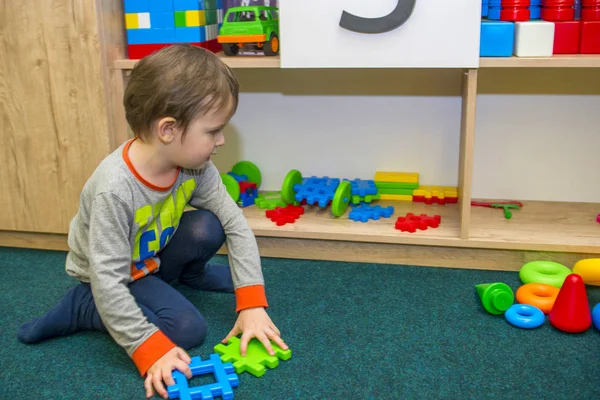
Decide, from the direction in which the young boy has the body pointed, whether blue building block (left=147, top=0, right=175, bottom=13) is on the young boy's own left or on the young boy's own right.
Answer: on the young boy's own left

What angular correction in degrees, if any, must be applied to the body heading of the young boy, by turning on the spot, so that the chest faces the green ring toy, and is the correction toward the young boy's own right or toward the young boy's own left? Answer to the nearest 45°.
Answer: approximately 45° to the young boy's own left

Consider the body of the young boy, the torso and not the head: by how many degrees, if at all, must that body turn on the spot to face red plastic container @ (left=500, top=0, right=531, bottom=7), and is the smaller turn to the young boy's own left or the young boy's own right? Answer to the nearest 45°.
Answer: approximately 45° to the young boy's own left

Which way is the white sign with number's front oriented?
toward the camera

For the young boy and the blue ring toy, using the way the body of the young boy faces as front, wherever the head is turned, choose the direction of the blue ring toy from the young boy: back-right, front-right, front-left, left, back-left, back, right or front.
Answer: front-left

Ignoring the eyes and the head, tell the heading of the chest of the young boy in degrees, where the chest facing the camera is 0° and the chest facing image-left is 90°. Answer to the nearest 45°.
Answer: approximately 315°

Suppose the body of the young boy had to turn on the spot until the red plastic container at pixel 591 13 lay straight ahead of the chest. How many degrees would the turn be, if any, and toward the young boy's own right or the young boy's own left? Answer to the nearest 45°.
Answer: approximately 45° to the young boy's own left

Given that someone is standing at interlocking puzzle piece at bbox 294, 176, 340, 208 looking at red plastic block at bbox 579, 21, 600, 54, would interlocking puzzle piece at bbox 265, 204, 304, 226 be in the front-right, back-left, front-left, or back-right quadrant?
back-right

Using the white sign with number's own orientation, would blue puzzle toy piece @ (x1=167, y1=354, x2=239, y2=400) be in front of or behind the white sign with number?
in front

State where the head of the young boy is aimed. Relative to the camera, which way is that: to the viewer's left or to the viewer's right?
to the viewer's right
